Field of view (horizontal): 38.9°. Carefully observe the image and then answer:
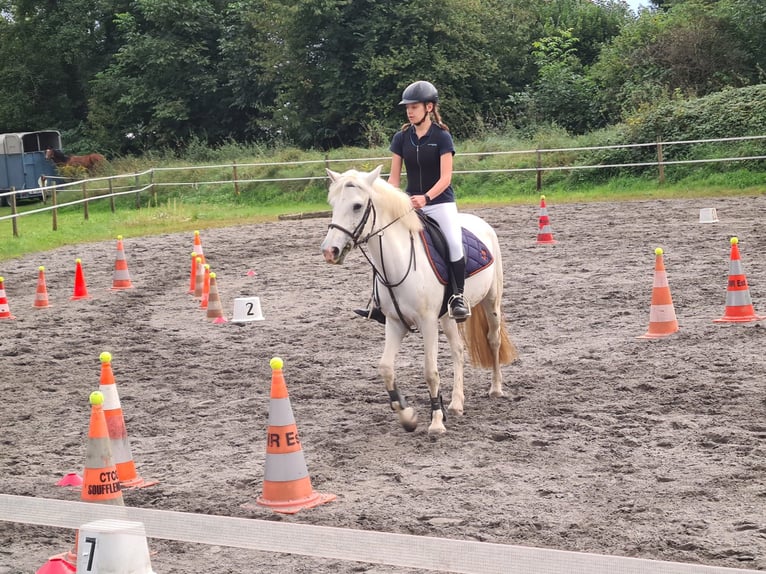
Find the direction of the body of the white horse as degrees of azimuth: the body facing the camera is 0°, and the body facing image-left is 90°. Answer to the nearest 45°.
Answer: approximately 45°

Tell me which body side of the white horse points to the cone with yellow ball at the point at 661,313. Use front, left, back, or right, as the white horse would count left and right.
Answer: back

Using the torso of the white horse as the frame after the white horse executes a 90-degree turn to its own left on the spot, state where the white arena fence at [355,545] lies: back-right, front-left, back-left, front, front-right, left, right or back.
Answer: front-right

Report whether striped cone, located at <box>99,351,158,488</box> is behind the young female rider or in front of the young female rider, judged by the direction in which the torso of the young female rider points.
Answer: in front

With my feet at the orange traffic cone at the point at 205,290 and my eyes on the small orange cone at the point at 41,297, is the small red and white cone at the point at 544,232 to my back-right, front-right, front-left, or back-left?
back-right

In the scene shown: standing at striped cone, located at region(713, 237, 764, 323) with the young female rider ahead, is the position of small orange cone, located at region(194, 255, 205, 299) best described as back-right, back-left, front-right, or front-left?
front-right

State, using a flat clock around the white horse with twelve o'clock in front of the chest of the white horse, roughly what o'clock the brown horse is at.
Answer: The brown horse is roughly at 4 o'clock from the white horse.

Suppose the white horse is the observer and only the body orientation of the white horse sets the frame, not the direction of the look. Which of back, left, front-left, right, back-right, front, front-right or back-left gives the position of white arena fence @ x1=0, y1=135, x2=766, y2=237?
back-right

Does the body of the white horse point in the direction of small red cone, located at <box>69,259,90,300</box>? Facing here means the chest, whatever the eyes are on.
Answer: no

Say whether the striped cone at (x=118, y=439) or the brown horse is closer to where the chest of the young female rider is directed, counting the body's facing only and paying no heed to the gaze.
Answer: the striped cone

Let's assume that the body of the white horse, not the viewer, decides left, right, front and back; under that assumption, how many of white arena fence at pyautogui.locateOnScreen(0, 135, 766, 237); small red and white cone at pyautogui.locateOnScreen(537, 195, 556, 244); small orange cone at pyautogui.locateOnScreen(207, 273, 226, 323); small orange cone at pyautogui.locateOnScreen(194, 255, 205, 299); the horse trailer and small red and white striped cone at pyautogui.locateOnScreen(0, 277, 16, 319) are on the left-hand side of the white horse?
0

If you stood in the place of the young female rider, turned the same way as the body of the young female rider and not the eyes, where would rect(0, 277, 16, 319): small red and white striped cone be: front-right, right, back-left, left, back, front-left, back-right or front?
right

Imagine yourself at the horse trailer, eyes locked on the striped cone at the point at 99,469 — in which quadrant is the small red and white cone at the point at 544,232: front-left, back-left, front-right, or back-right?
front-left

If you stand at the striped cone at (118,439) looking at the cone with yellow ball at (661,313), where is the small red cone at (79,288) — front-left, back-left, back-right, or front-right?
front-left

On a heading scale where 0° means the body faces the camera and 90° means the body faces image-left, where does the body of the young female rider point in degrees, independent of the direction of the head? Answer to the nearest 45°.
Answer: approximately 45°

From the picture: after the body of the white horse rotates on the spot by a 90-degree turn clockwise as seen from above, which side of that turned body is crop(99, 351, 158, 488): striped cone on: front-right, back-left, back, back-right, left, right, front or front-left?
left

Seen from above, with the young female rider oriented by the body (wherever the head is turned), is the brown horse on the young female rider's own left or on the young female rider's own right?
on the young female rider's own right

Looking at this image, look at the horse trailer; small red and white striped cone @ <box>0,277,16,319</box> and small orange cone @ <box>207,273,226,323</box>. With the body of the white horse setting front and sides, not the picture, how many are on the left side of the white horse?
0

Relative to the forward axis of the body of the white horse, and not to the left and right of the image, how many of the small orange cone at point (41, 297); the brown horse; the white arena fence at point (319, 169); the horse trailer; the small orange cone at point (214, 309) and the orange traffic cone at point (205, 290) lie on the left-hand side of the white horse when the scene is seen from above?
0

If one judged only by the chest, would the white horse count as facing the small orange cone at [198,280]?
no

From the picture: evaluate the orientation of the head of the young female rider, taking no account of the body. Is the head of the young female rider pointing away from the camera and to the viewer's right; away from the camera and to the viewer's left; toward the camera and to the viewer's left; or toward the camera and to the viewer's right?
toward the camera and to the viewer's left

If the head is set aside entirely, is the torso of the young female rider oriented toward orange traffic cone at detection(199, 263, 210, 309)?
no

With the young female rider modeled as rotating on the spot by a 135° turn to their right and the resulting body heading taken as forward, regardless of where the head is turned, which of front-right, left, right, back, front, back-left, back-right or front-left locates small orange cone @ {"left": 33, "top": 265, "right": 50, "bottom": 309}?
front-left
